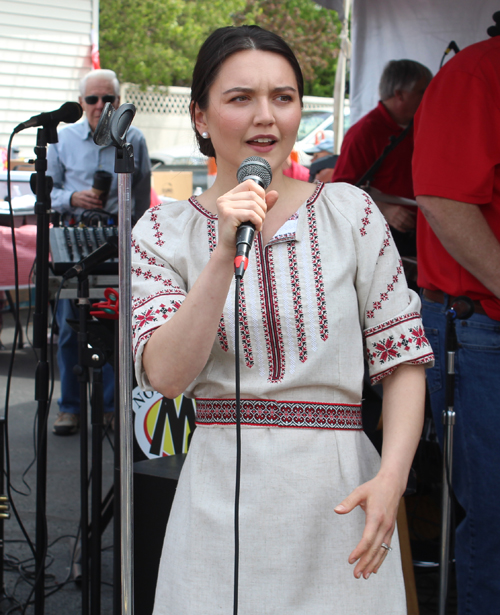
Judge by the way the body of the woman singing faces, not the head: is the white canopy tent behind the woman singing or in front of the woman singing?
behind

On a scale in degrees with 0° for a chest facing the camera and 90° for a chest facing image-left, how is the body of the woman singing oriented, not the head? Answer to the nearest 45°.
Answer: approximately 0°

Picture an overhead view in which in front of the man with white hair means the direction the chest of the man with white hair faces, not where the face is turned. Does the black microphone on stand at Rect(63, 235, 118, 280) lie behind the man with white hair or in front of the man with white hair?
in front

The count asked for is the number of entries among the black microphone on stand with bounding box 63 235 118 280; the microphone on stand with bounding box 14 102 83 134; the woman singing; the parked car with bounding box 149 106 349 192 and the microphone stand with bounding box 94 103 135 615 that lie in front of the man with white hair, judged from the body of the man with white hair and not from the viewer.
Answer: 4

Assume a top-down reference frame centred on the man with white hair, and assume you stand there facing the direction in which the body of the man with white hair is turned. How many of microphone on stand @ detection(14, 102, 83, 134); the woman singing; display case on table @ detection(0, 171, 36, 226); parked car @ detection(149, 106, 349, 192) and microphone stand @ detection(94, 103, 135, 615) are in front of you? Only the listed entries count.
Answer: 3

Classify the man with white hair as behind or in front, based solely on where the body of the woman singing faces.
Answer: behind

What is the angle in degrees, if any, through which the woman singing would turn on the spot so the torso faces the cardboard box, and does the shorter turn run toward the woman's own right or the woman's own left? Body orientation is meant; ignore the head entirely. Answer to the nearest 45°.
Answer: approximately 180°

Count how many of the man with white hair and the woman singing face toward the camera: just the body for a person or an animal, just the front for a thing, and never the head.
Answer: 2

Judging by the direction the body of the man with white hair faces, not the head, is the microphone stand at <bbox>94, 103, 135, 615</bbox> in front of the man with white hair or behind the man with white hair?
in front

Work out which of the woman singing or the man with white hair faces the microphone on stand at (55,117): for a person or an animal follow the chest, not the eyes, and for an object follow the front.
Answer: the man with white hair

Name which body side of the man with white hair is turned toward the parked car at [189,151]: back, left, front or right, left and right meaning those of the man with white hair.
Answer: back

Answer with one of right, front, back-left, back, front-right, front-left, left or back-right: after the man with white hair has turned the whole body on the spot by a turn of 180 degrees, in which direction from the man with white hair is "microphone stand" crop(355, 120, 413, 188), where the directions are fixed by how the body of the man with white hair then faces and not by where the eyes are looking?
back-right
